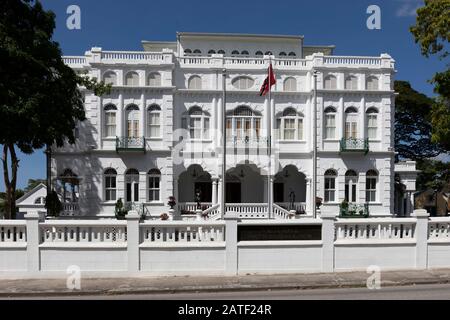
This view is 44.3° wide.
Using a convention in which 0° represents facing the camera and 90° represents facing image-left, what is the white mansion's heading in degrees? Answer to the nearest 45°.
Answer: approximately 0°

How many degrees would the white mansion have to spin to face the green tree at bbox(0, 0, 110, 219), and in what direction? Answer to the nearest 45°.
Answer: approximately 45° to its right
